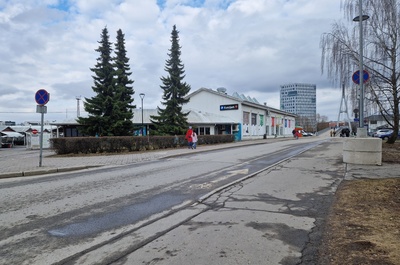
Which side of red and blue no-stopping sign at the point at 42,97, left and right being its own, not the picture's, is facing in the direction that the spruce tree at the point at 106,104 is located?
back

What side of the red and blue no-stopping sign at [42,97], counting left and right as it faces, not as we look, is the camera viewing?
front

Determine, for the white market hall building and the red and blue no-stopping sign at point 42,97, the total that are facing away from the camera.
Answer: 0

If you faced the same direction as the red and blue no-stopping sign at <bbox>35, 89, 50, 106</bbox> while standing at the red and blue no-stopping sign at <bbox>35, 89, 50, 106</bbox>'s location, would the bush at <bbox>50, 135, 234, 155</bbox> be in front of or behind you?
behind

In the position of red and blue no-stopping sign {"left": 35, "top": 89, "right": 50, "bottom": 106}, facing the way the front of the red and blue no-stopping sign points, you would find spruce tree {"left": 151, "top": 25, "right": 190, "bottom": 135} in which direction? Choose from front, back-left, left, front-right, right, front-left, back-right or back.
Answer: back-left

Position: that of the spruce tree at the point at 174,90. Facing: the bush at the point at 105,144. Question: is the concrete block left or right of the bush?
left

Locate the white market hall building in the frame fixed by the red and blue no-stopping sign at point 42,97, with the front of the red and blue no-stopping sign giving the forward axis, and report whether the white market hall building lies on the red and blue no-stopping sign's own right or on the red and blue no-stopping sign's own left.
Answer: on the red and blue no-stopping sign's own left

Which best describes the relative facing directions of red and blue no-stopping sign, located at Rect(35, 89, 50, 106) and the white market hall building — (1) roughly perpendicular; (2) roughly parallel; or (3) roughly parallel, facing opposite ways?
roughly perpendicular

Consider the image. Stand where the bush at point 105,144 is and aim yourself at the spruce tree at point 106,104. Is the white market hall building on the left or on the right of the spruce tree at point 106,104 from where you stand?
right

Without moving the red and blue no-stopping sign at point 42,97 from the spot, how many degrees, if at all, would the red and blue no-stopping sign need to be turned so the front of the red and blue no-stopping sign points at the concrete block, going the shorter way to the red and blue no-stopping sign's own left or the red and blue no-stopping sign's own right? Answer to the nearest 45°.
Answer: approximately 45° to the red and blue no-stopping sign's own left

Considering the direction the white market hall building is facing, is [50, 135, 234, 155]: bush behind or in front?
in front
